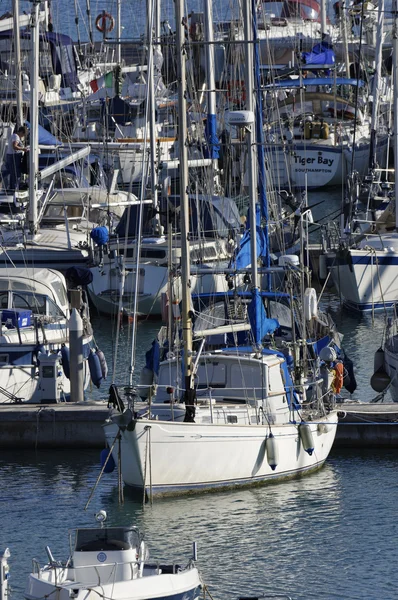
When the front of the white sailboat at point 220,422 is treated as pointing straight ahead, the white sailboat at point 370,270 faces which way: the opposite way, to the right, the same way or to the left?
the same way

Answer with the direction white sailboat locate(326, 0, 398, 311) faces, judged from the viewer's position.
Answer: facing the viewer and to the left of the viewer

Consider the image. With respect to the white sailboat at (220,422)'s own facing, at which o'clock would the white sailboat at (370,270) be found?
the white sailboat at (370,270) is roughly at 5 o'clock from the white sailboat at (220,422).

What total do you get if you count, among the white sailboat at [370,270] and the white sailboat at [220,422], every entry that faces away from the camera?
0

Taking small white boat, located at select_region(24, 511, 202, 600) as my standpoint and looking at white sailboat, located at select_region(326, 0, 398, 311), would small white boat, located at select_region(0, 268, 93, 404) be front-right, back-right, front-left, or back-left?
front-left

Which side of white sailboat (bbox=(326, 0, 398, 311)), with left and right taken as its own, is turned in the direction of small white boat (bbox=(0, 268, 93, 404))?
front

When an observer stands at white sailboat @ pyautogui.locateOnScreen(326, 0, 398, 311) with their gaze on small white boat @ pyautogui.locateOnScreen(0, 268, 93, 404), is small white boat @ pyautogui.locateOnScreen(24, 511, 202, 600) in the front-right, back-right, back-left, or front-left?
front-left

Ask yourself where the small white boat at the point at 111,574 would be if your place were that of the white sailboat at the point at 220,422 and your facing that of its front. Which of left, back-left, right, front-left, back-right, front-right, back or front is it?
front-left

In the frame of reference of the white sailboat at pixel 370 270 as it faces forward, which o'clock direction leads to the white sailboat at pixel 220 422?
the white sailboat at pixel 220 422 is roughly at 11 o'clock from the white sailboat at pixel 370 270.
